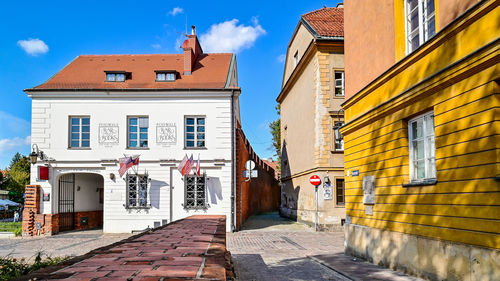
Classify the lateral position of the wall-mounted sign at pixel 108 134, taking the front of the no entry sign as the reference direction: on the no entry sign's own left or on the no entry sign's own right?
on the no entry sign's own right

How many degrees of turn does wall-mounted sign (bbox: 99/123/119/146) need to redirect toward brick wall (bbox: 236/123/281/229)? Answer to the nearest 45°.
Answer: approximately 135° to its left

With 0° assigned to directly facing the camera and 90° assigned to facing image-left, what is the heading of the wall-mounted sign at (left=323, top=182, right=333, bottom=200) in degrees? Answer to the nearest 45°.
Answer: approximately 0°

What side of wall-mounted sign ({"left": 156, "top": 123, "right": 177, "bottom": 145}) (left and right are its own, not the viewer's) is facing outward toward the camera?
front

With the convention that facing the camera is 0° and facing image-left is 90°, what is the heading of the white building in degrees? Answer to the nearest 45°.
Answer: approximately 0°

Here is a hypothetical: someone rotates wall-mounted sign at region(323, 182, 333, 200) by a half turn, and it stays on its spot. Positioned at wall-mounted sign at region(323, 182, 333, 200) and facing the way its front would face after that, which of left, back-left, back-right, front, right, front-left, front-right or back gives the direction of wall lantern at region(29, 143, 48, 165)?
left
